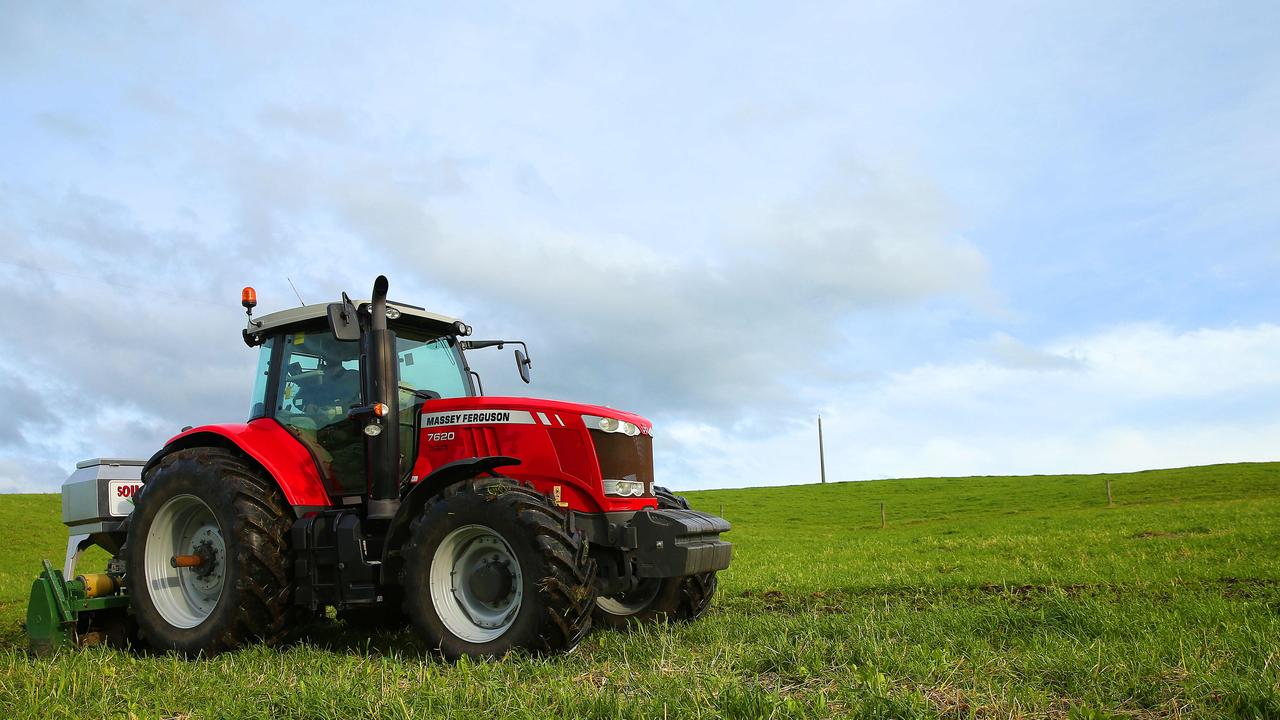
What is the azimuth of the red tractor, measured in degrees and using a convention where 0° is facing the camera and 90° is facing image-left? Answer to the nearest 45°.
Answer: approximately 315°

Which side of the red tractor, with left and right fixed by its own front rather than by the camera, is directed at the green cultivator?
back

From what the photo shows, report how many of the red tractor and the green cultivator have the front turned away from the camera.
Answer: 0

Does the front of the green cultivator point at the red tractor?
yes

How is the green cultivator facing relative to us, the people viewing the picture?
facing the viewer and to the right of the viewer
